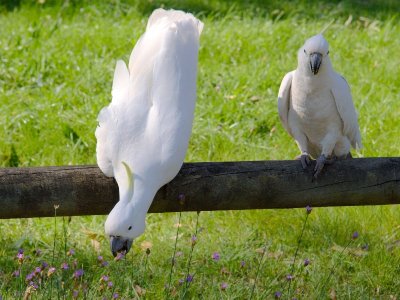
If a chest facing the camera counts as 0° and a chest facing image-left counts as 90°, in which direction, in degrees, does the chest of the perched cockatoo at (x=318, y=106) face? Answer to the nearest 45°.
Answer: approximately 0°

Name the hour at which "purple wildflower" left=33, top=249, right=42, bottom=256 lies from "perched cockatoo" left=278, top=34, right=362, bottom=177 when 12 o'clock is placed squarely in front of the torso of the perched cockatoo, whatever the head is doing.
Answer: The purple wildflower is roughly at 2 o'clock from the perched cockatoo.

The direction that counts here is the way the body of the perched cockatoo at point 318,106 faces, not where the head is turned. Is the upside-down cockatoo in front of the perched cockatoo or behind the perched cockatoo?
in front
